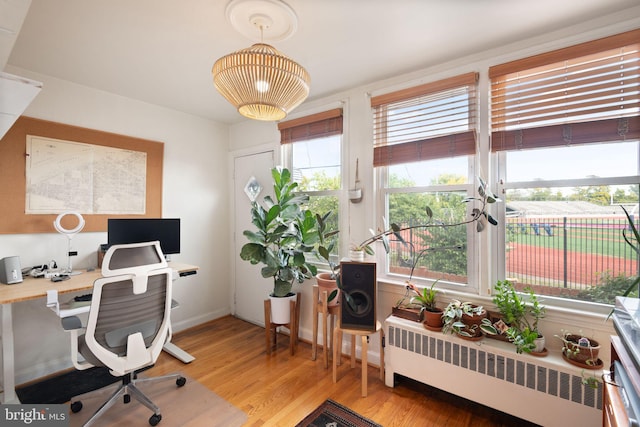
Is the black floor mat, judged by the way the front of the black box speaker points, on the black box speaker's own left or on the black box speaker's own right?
on the black box speaker's own right

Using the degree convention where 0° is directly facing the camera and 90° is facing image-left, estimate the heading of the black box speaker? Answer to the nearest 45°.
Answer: approximately 0°

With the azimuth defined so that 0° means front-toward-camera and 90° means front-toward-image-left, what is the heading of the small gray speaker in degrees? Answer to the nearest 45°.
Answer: approximately 315°

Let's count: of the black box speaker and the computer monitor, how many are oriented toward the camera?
2
